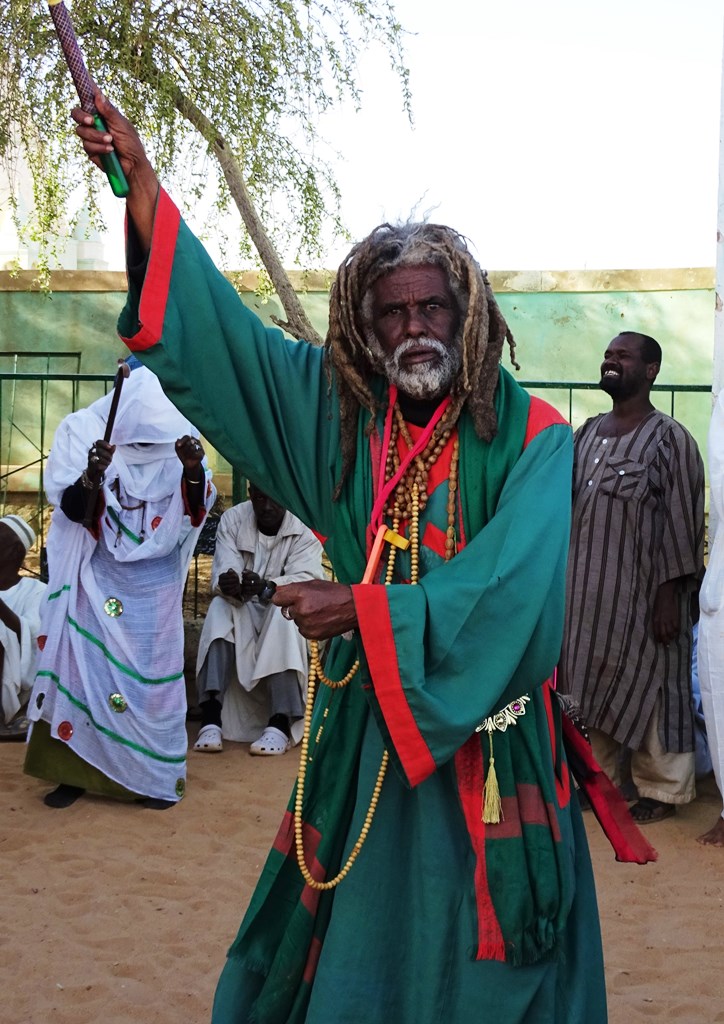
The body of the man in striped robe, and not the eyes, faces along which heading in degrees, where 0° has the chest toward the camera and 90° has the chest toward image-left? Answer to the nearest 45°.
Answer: approximately 45°

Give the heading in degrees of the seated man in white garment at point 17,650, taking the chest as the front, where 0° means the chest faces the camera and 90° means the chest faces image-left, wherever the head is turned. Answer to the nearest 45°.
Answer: approximately 45°

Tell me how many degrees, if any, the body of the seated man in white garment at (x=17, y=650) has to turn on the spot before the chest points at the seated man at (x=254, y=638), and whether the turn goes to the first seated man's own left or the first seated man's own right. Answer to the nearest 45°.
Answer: approximately 135° to the first seated man's own left

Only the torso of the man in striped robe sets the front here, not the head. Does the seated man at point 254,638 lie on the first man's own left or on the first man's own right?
on the first man's own right

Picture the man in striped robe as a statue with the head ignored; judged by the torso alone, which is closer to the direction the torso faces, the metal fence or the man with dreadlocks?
the man with dreadlocks

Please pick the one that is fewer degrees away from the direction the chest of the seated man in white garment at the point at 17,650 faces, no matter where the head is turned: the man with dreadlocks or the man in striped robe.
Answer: the man with dreadlocks

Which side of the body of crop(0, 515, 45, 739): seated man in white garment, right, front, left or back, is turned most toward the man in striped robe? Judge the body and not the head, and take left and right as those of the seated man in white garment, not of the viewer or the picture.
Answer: left
